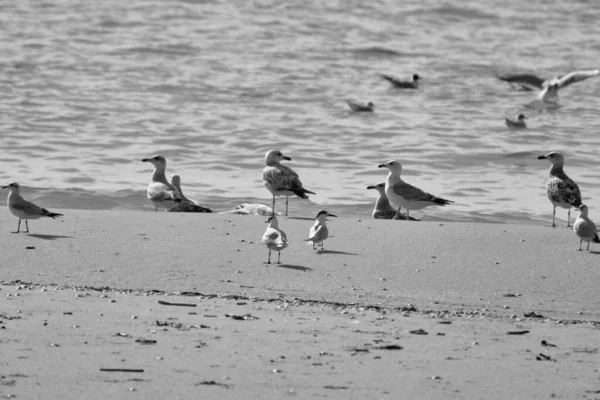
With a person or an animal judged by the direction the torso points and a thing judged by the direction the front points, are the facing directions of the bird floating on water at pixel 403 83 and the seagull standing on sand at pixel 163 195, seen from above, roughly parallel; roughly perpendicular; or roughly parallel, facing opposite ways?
roughly parallel, facing opposite ways

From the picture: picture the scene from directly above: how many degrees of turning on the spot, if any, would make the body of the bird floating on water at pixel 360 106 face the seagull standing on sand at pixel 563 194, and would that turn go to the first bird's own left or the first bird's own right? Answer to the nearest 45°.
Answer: approximately 90° to the first bird's own right

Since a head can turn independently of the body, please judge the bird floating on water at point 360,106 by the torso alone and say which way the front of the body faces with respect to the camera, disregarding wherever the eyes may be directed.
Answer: to the viewer's right

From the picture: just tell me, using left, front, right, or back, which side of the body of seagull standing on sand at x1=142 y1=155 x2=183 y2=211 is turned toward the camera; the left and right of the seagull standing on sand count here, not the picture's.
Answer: left

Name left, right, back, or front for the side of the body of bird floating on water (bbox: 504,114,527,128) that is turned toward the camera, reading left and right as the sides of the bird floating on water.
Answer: right

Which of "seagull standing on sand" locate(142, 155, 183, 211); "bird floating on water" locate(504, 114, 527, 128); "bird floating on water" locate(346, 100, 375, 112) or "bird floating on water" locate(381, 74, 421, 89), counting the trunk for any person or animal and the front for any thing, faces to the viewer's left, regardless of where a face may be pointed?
the seagull standing on sand

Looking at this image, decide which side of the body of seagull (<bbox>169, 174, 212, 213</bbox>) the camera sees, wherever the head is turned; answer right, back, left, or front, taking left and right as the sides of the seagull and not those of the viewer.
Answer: left

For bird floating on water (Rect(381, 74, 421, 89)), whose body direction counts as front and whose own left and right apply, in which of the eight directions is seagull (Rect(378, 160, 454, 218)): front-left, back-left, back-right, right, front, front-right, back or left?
right

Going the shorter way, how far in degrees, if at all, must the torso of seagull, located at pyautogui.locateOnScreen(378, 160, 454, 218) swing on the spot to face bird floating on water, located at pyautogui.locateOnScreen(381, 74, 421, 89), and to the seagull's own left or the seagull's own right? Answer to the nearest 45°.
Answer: approximately 90° to the seagull's own right

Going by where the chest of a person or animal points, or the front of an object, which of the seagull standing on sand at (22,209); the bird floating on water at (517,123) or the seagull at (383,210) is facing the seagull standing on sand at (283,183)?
the seagull

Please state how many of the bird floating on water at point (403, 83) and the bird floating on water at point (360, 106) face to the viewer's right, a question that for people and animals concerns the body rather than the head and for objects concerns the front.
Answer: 2

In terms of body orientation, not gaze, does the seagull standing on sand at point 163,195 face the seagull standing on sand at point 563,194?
no

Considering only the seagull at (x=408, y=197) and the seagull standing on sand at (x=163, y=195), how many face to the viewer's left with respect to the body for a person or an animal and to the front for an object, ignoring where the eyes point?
2

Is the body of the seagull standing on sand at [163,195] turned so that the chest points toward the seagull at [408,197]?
no

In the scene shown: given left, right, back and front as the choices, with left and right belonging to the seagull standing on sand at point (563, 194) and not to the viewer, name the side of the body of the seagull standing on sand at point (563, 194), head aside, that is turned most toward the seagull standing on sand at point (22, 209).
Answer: front

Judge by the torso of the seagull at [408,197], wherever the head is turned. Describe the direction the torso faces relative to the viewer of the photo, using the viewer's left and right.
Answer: facing to the left of the viewer

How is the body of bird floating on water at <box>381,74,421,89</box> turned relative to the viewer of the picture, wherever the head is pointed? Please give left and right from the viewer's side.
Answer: facing to the right of the viewer

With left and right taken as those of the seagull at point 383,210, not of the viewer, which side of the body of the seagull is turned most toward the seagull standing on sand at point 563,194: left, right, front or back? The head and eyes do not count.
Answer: back

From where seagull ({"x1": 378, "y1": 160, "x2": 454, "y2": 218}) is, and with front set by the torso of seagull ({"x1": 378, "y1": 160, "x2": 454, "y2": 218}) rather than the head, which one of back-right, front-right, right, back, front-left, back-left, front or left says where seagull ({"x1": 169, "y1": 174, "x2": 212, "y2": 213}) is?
front

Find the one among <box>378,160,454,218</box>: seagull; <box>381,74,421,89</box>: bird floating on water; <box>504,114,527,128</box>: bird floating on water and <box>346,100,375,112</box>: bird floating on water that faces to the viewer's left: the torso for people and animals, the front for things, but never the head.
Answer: the seagull

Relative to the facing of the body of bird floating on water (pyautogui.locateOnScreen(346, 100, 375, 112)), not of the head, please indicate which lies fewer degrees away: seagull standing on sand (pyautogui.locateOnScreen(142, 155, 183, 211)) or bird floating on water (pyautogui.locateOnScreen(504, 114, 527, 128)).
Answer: the bird floating on water

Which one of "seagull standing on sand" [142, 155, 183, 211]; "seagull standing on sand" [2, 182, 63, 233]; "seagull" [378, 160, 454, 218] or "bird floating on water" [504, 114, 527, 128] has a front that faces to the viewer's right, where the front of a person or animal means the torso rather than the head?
the bird floating on water
